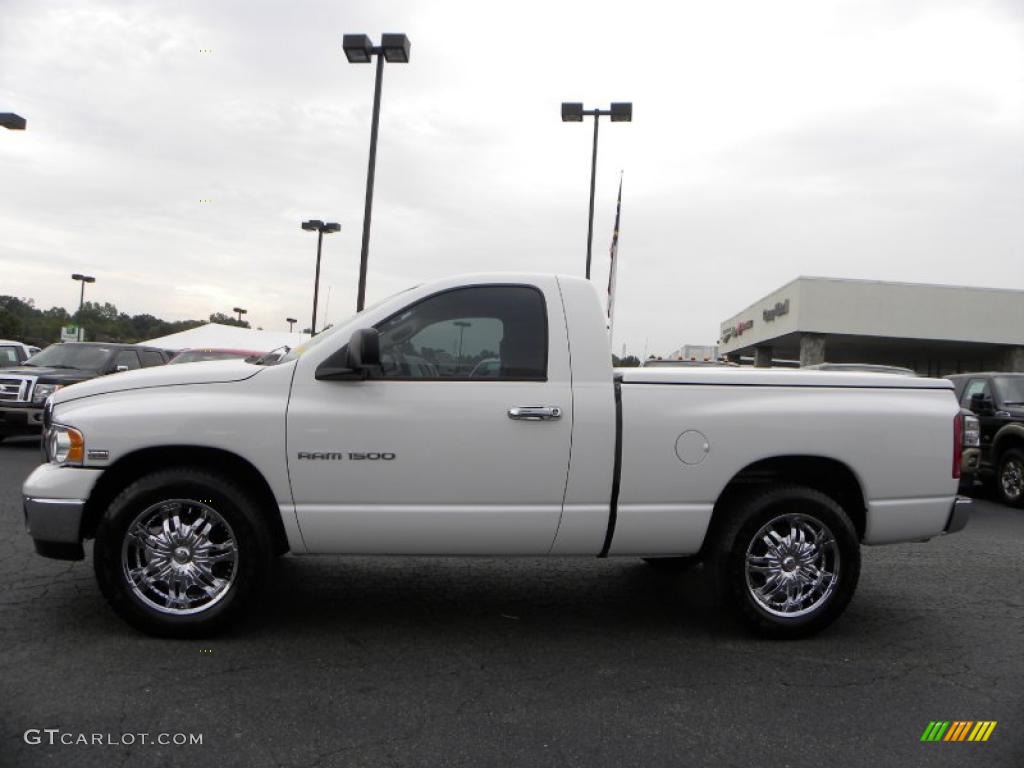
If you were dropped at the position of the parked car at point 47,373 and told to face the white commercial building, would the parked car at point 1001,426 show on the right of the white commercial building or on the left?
right

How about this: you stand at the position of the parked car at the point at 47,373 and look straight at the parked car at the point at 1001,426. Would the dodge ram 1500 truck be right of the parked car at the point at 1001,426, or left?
right

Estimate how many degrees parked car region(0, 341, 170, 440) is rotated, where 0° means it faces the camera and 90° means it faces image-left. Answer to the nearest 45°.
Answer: approximately 45°

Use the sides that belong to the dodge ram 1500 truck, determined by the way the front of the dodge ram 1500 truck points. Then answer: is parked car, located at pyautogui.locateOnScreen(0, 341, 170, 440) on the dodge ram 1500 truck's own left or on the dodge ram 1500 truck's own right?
on the dodge ram 1500 truck's own right

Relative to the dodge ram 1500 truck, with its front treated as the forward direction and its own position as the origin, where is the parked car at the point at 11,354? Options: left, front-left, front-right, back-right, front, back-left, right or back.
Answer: front-right

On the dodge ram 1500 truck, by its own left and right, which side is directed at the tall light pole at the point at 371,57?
right

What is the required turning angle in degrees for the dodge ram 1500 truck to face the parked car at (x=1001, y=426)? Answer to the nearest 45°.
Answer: approximately 135° to its right

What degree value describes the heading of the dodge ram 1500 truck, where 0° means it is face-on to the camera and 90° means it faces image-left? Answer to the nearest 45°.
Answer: approximately 90°

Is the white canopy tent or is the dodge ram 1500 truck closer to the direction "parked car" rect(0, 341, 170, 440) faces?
the dodge ram 1500 truck

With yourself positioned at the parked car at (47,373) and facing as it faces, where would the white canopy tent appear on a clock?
The white canopy tent is roughly at 5 o'clock from the parked car.

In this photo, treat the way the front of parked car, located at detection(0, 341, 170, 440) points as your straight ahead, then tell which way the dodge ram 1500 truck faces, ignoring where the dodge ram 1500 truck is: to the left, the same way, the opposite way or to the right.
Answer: to the right

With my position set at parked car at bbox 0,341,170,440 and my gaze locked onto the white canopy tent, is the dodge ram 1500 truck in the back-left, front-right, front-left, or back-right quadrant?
back-right

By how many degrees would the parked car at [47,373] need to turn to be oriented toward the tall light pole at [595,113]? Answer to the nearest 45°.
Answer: approximately 135° to its left

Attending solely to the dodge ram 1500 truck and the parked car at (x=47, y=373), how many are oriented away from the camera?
0
